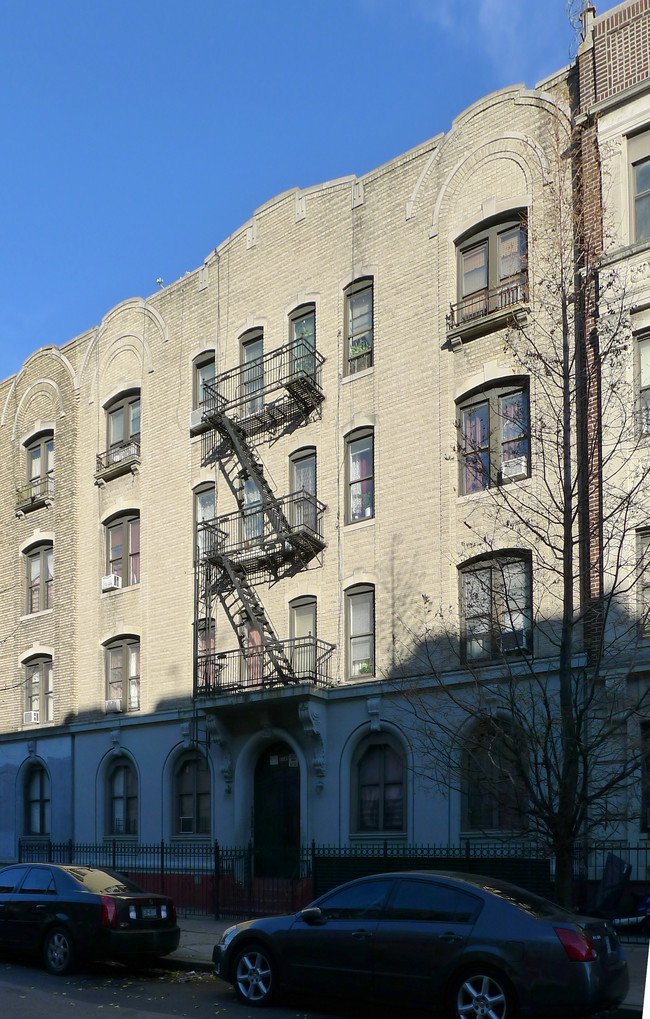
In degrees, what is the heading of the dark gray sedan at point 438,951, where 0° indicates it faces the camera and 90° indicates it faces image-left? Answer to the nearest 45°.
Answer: approximately 135°

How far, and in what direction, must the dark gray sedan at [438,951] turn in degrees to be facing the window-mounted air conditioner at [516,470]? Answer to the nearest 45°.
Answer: approximately 45° to its right

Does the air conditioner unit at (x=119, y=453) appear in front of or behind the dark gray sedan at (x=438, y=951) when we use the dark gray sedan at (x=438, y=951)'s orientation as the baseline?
in front

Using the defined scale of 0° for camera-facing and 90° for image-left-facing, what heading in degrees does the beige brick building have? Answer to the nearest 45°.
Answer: approximately 45°

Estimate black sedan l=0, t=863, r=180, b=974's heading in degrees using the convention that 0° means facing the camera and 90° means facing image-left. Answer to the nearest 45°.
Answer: approximately 135°

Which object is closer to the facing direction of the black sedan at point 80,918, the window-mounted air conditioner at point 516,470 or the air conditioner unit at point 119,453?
the air conditioner unit

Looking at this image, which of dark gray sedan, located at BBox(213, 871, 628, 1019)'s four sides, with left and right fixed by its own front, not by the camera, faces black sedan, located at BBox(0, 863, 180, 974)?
front

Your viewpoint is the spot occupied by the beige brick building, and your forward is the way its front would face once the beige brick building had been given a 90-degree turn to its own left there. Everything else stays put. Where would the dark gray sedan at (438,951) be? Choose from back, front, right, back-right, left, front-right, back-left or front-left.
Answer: front-right

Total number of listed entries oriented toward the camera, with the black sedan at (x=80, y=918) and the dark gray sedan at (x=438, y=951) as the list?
0
